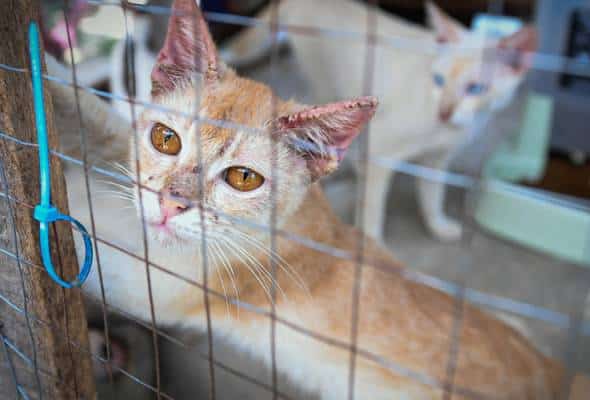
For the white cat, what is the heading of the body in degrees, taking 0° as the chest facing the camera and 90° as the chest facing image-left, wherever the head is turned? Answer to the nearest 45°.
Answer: approximately 315°

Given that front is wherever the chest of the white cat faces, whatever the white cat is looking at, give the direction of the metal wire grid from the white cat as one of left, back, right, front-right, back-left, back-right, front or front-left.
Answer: front-right

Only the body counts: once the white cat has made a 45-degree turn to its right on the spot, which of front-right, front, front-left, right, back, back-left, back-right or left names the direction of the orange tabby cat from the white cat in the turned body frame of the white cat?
front

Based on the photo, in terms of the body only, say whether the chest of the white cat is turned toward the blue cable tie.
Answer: no
